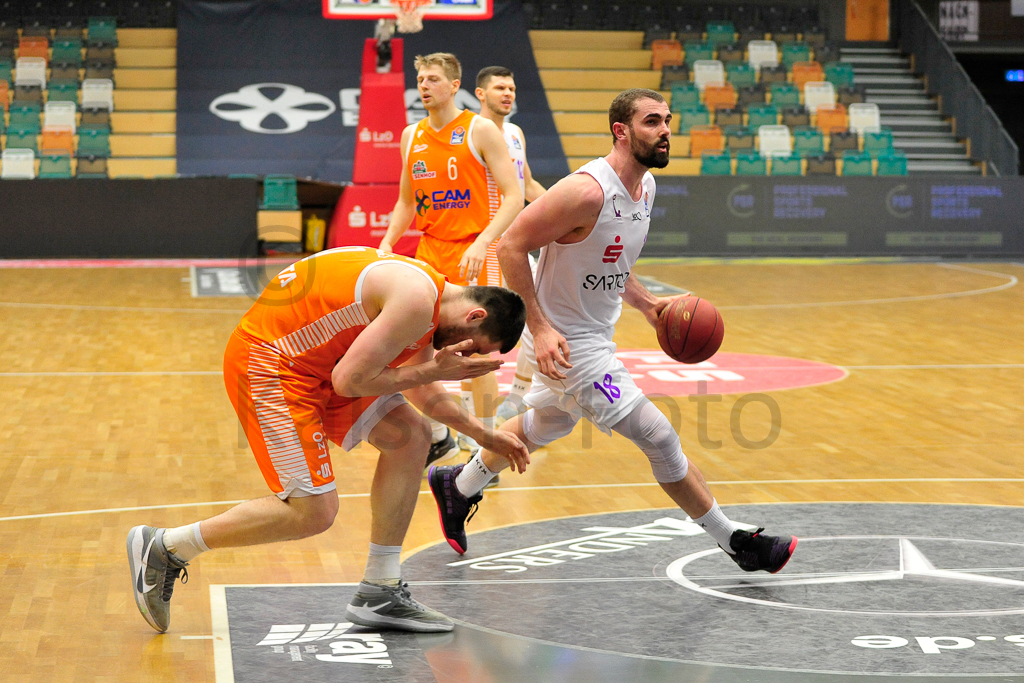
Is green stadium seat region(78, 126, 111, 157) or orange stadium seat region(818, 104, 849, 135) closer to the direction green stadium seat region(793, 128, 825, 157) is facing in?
the green stadium seat

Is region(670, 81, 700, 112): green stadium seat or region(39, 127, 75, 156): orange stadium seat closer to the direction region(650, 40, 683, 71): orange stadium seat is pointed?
the green stadium seat

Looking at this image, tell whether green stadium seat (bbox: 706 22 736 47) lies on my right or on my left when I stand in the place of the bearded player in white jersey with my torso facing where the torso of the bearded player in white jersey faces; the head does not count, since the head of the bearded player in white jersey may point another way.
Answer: on my left

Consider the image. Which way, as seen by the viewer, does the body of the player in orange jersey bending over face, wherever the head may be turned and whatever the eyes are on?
to the viewer's right

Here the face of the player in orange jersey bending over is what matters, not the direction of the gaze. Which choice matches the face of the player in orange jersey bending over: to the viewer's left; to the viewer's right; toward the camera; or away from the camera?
to the viewer's right

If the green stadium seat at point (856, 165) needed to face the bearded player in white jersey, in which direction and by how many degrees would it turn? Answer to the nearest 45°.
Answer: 0° — it already faces them

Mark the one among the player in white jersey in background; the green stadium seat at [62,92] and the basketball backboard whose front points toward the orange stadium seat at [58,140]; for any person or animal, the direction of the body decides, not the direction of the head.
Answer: the green stadium seat

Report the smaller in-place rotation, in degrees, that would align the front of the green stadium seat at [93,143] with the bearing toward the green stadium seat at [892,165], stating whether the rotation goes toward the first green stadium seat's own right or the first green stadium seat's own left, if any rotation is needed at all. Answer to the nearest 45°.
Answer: approximately 90° to the first green stadium seat's own left

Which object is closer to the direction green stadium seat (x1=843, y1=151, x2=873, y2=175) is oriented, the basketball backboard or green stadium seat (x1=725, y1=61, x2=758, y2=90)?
the basketball backboard

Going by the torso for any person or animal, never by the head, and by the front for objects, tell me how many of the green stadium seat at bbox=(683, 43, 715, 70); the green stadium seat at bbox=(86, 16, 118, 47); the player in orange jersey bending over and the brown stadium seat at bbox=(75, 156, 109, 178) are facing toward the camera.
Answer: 3
